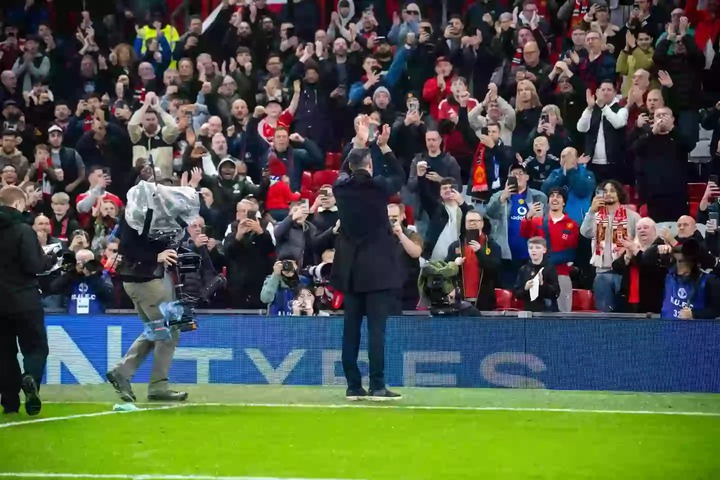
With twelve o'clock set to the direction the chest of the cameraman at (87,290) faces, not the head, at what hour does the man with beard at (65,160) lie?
The man with beard is roughly at 6 o'clock from the cameraman.

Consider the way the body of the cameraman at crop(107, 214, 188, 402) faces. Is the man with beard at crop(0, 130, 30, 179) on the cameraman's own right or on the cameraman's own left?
on the cameraman's own left

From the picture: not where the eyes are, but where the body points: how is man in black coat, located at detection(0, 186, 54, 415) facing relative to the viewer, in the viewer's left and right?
facing away from the viewer and to the right of the viewer

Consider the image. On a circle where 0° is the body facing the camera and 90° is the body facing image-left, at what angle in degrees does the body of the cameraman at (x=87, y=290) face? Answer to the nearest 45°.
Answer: approximately 0°

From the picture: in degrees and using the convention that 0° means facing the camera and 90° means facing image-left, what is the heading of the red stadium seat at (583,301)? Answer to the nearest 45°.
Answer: approximately 0°

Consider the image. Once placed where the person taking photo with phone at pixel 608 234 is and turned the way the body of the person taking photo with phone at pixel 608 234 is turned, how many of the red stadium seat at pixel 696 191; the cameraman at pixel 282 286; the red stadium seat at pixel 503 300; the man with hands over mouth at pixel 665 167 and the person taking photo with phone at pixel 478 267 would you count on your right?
3
